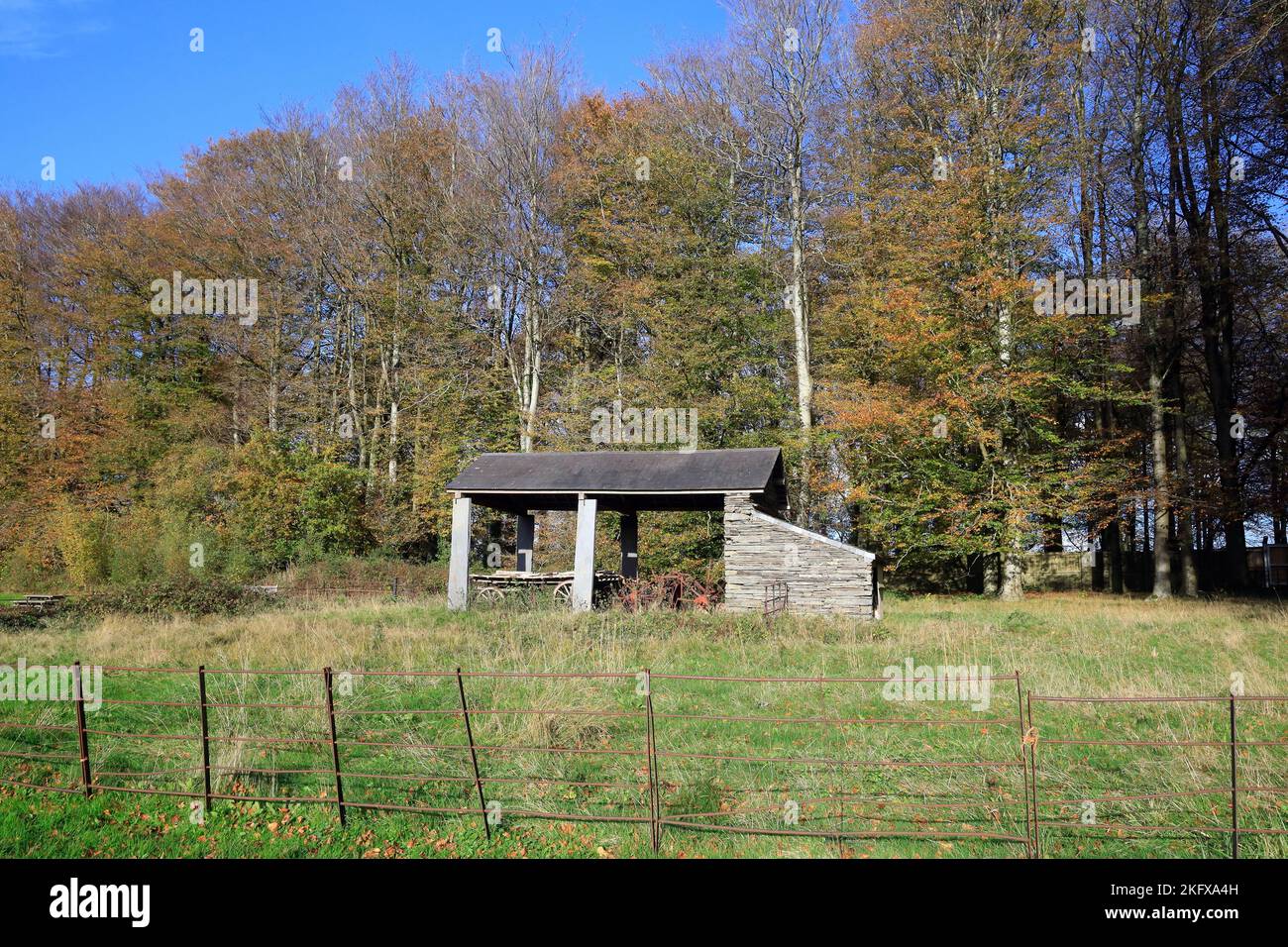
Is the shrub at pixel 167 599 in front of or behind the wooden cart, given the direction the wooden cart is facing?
in front

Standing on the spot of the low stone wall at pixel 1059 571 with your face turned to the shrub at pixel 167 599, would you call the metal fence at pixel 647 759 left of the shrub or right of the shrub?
left

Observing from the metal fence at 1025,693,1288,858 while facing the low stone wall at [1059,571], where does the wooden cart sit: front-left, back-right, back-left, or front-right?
front-left

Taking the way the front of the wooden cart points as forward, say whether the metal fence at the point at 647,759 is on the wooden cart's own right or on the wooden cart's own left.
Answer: on the wooden cart's own left

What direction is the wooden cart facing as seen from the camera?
to the viewer's left

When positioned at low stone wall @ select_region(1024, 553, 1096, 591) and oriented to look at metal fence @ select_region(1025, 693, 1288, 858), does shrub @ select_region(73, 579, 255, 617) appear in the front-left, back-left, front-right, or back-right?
front-right

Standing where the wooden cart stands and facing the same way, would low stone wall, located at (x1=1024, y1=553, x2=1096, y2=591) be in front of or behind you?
behind
